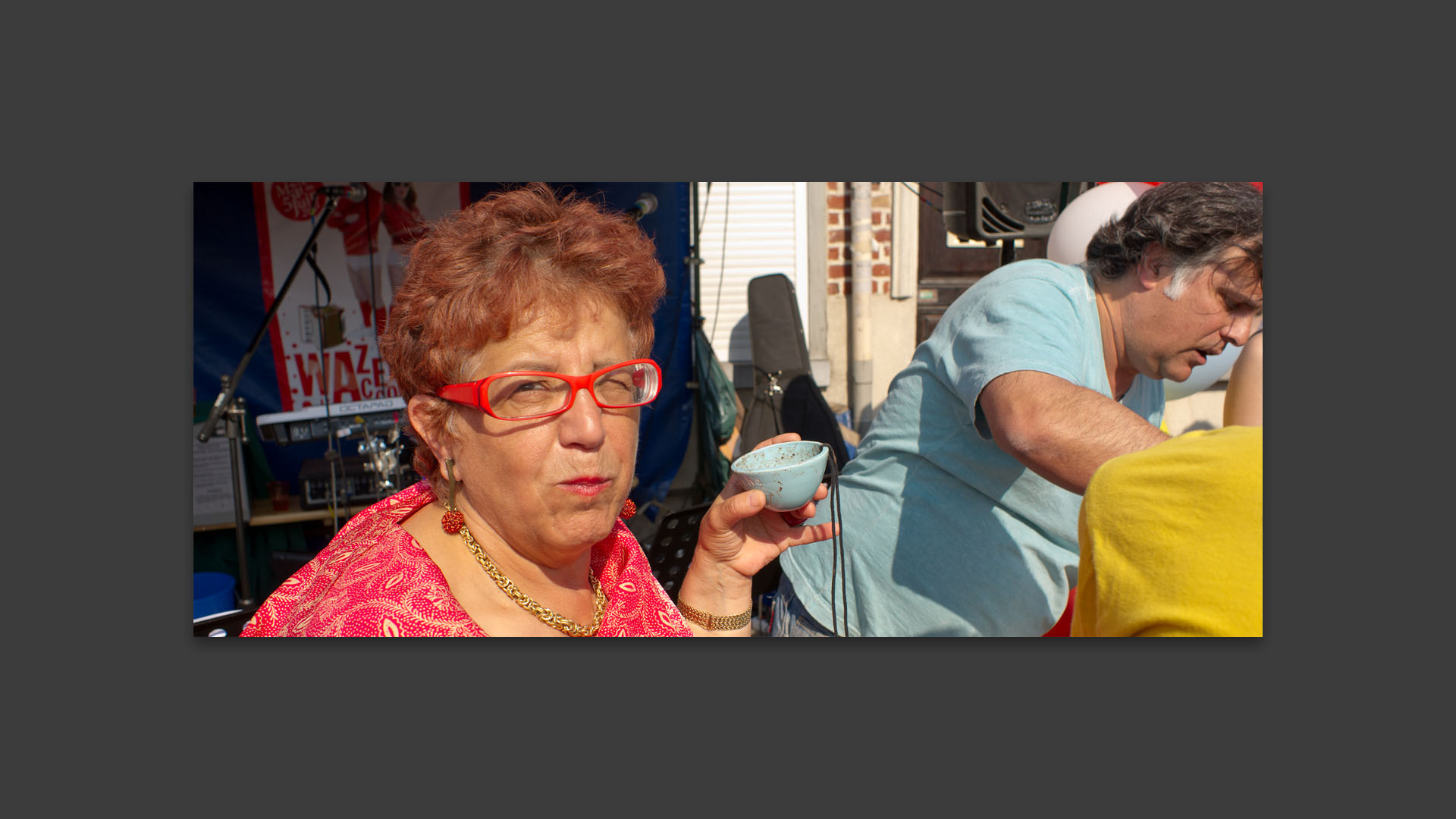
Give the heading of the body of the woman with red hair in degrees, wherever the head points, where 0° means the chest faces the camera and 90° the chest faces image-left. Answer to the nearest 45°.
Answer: approximately 315°

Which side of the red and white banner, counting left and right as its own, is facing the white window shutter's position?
left

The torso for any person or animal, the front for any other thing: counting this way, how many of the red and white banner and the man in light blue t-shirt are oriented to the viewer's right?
1

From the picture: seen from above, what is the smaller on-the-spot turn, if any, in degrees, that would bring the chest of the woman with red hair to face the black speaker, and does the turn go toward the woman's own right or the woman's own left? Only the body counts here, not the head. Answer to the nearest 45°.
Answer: approximately 90° to the woman's own left

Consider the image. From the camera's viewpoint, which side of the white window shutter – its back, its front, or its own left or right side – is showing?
front

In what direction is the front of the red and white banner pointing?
toward the camera

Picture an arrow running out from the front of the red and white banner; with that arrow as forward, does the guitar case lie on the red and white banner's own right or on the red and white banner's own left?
on the red and white banner's own left

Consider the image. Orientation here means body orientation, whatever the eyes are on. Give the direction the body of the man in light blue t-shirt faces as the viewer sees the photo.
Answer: to the viewer's right

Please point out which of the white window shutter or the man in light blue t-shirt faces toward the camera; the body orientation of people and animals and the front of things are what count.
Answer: the white window shutter
